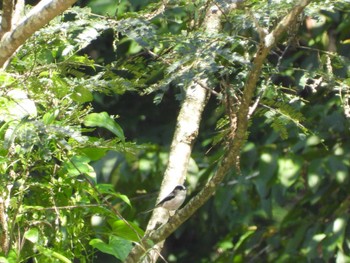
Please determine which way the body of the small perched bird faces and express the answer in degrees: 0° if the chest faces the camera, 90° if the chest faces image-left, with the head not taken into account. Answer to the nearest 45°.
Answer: approximately 270°
